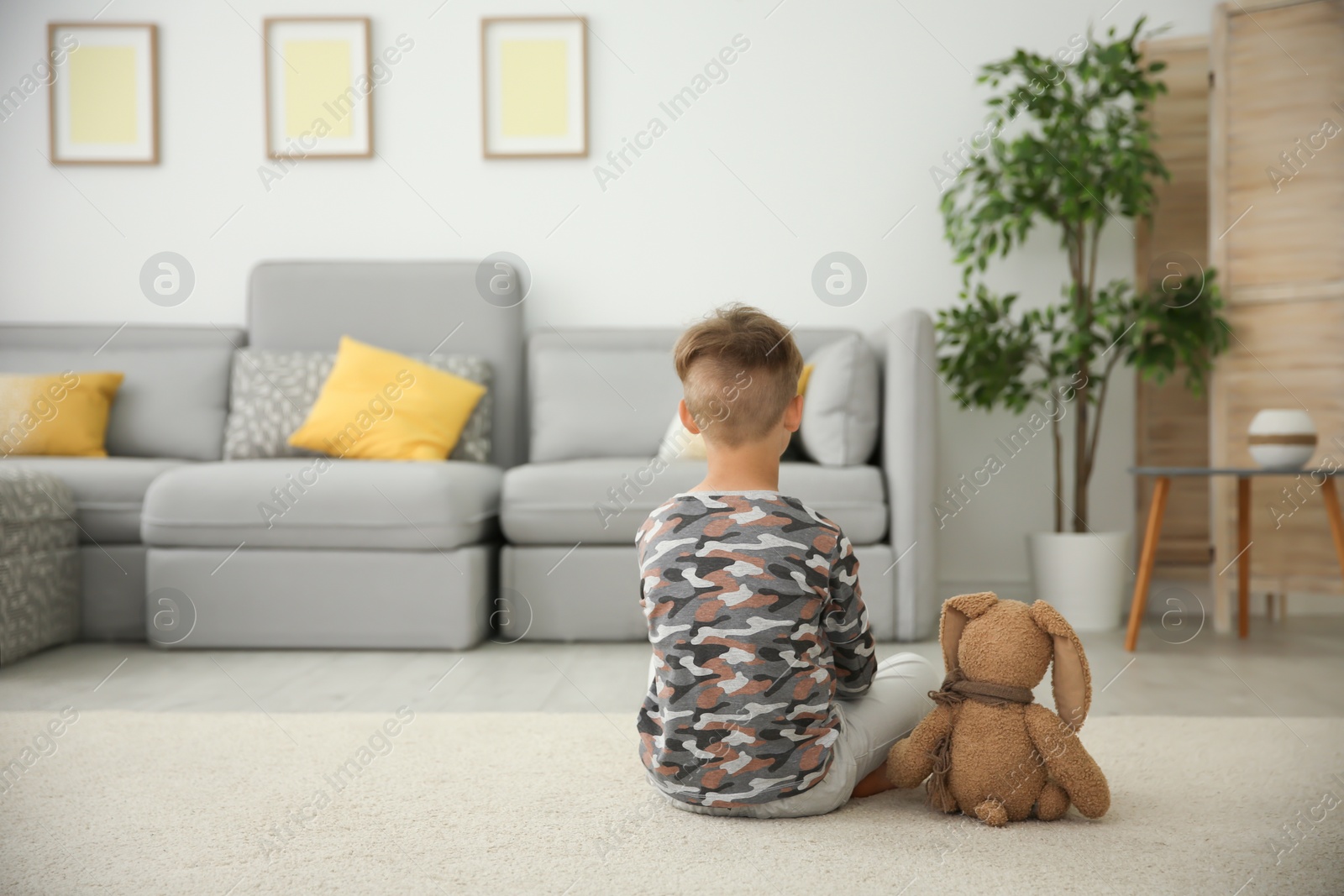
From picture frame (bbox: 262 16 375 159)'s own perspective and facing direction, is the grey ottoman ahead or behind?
ahead

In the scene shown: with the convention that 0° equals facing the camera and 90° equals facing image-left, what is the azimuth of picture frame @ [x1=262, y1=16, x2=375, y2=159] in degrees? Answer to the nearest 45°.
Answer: approximately 0°

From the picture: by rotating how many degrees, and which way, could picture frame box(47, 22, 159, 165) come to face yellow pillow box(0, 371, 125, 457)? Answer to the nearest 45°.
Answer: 0° — it already faces it

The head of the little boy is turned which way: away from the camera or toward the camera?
away from the camera

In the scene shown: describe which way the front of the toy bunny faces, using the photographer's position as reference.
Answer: facing away from the viewer
